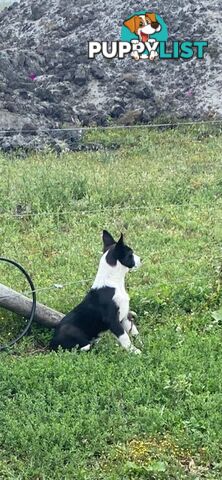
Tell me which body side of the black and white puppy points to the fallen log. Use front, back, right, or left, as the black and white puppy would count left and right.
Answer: back

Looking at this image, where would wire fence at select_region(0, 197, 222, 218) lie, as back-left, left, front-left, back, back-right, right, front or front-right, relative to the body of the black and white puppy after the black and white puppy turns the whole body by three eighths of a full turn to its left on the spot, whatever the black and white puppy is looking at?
front-right

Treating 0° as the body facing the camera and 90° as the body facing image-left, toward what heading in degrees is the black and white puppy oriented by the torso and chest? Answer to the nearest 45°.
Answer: approximately 270°

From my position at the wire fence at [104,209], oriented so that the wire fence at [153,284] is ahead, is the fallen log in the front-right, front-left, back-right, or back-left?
front-right
